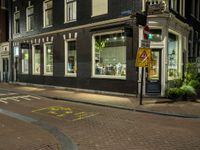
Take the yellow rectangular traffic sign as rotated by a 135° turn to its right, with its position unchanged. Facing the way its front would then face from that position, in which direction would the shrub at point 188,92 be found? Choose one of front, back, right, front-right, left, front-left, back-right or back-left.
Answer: right

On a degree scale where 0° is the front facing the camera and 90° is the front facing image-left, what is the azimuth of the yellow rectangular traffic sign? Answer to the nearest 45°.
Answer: approximately 0°

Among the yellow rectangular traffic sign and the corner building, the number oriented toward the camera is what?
2

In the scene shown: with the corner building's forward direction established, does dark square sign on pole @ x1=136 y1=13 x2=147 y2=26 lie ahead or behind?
ahead

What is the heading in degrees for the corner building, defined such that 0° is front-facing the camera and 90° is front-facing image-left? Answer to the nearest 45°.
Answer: approximately 0°

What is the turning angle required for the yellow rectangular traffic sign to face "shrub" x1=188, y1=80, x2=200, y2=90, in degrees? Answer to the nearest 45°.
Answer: approximately 135° to its left
